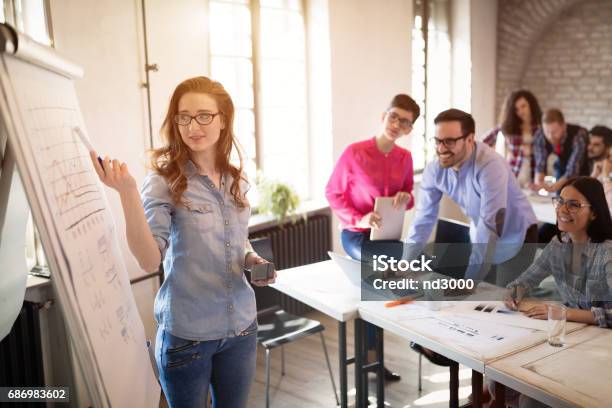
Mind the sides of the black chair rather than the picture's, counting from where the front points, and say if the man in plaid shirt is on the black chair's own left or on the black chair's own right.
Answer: on the black chair's own left

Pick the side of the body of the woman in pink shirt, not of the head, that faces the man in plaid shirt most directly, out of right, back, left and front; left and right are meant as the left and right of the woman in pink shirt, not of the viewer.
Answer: left

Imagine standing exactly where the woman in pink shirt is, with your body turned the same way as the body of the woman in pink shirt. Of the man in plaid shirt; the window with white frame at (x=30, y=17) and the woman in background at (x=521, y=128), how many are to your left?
2

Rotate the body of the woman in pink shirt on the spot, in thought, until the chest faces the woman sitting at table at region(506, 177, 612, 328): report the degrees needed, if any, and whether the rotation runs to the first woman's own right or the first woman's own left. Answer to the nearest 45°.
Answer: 0° — they already face them

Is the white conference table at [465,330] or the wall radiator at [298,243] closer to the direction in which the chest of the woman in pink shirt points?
the white conference table

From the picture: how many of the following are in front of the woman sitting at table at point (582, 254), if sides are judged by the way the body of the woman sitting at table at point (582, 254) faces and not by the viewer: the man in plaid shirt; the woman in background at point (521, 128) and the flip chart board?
1

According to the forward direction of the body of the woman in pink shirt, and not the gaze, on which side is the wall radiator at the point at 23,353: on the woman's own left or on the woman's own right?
on the woman's own right

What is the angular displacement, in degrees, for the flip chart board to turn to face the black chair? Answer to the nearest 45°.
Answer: approximately 90° to its left

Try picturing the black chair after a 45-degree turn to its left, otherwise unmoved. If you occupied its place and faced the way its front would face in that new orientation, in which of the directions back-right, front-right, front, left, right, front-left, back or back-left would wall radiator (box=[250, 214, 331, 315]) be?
left

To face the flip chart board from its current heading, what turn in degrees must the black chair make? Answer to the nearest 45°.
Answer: approximately 45° to its right

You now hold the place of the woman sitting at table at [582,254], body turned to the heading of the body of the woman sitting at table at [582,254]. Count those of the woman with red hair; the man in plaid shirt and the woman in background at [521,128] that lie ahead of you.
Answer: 1

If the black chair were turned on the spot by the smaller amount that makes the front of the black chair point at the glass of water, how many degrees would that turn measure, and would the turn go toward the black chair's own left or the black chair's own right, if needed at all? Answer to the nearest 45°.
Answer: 0° — it already faces it

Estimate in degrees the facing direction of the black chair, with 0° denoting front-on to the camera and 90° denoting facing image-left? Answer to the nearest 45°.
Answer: approximately 315°
